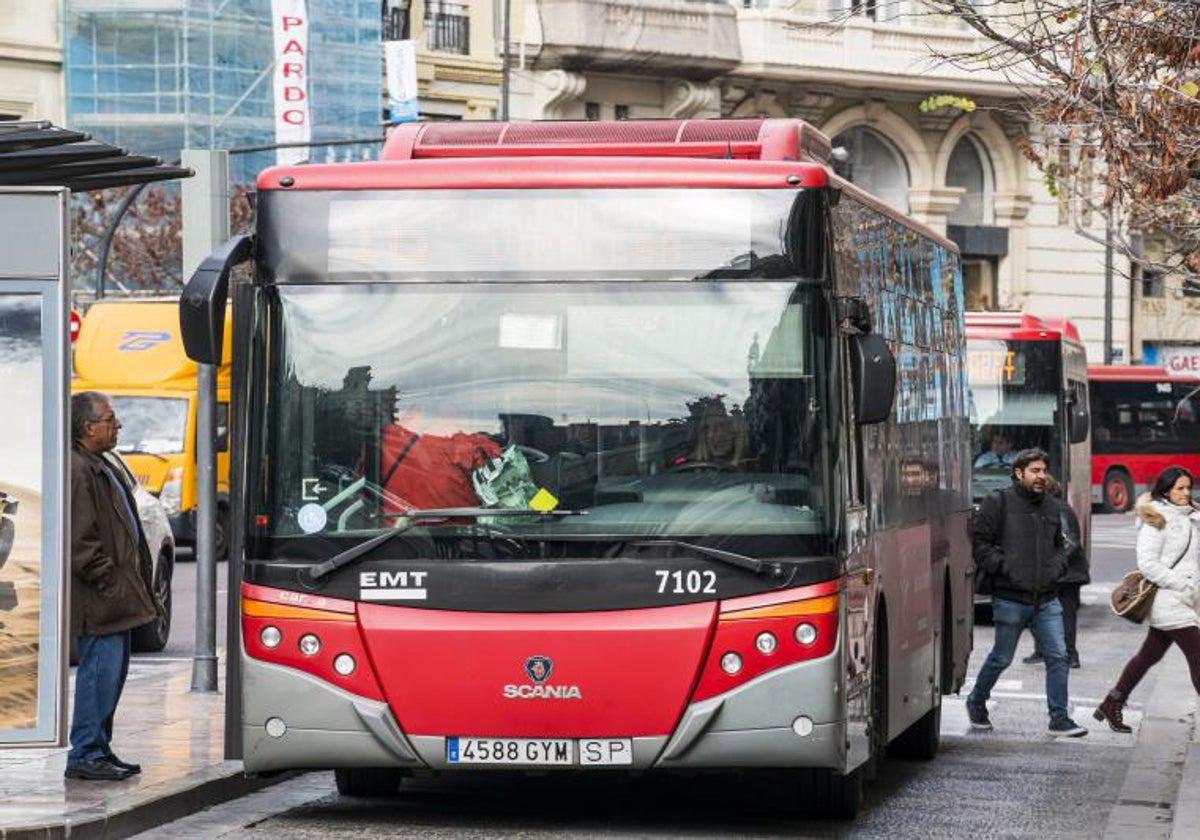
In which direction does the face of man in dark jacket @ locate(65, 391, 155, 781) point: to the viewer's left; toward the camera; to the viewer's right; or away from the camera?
to the viewer's right

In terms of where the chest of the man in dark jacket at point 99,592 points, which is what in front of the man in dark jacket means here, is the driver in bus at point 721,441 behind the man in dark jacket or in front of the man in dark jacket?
in front

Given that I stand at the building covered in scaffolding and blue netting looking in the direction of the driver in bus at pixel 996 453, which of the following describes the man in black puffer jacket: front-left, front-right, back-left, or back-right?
front-right

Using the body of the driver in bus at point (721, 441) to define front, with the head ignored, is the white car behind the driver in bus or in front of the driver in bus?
behind

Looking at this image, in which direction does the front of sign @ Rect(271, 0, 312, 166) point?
toward the camera

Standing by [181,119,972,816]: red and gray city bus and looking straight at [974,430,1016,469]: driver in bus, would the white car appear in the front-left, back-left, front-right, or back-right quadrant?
front-left

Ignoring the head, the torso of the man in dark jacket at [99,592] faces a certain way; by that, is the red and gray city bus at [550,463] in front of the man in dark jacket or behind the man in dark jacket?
in front

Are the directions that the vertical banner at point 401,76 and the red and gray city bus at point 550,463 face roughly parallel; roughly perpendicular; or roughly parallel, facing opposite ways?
roughly parallel

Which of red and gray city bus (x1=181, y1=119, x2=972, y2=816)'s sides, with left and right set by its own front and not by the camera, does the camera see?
front

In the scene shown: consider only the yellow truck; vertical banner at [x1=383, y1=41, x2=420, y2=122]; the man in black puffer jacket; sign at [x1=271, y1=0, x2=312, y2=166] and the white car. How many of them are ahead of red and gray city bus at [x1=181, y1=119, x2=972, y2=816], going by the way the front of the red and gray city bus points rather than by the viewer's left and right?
0

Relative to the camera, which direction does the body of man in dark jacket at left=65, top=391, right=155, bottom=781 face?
to the viewer's right

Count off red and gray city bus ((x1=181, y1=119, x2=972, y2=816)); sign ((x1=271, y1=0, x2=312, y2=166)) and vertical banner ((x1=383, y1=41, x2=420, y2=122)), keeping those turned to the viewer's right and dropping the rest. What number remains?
0

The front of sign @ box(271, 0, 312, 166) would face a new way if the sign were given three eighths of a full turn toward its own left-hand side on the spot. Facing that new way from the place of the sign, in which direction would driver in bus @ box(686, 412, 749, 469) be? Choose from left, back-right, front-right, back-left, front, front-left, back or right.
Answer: back-right
